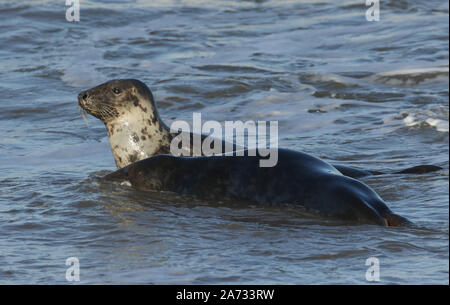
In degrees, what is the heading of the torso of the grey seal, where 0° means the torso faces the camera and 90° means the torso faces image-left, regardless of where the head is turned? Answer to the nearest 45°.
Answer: approximately 90°
